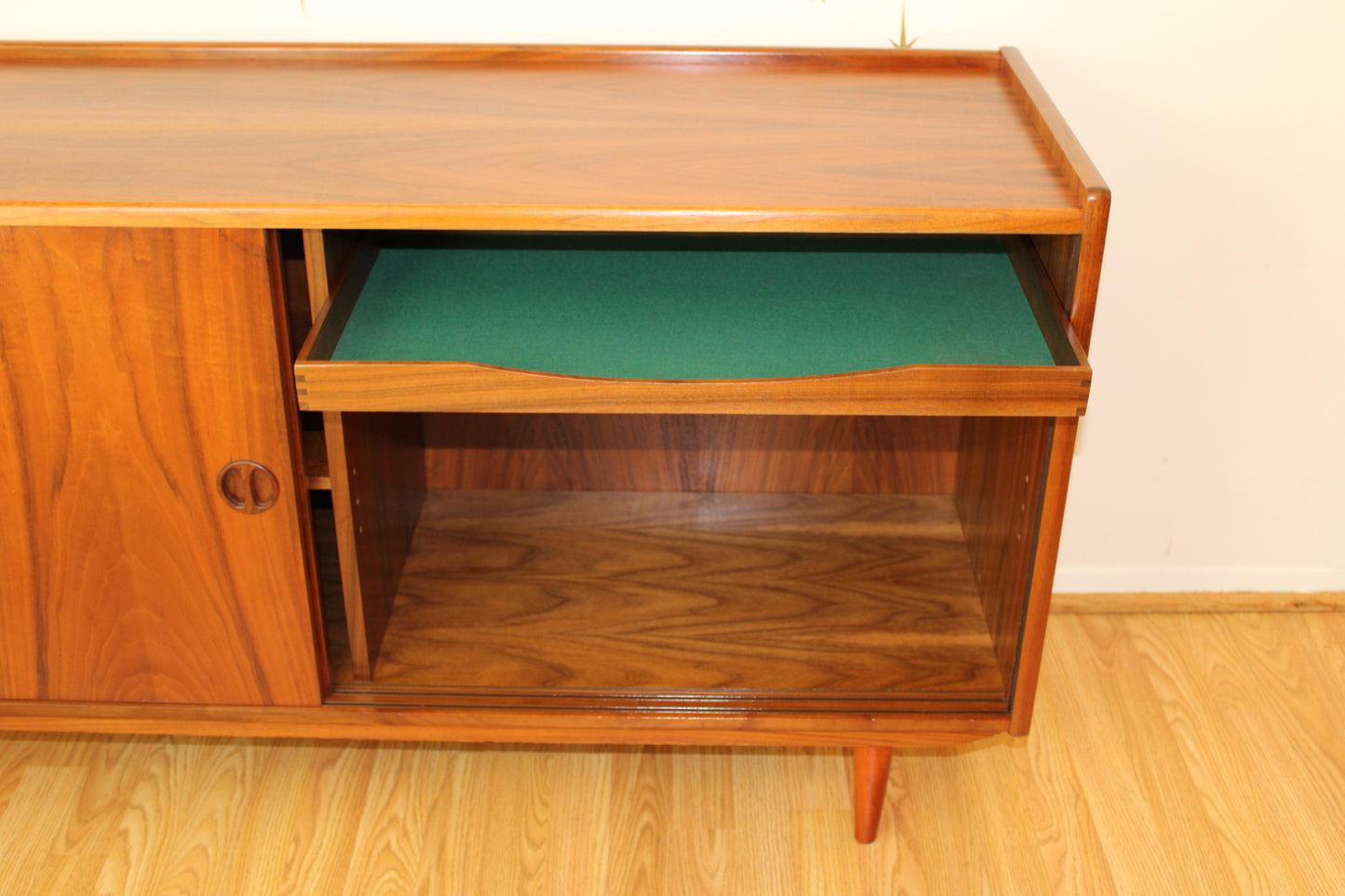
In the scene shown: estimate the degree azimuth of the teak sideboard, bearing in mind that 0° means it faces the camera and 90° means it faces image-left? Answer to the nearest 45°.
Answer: approximately 0°
